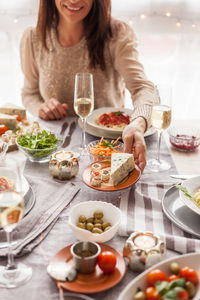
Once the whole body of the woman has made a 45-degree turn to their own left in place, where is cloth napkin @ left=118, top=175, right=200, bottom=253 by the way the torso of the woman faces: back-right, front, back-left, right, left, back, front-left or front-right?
front-right

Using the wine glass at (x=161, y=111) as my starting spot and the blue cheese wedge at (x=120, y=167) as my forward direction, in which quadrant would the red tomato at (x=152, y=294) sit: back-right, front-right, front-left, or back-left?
front-left

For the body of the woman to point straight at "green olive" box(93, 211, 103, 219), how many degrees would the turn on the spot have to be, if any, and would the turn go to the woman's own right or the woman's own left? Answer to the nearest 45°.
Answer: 0° — they already face it

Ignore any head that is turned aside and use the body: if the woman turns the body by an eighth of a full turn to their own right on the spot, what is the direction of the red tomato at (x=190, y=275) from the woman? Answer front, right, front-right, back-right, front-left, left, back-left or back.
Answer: front-left

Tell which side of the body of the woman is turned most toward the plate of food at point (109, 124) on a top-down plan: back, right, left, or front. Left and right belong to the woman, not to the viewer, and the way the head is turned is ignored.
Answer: front

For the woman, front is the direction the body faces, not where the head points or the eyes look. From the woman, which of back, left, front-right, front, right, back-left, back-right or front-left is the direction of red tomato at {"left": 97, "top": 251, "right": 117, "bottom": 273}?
front

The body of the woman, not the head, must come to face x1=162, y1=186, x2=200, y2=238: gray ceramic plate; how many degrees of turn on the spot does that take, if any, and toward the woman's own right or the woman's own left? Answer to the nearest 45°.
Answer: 0° — they already face it

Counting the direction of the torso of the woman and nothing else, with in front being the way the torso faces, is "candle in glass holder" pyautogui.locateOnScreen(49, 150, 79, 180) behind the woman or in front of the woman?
in front

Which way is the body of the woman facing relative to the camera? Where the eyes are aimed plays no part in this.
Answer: toward the camera

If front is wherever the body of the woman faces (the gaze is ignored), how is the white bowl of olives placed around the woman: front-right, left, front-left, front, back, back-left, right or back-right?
front

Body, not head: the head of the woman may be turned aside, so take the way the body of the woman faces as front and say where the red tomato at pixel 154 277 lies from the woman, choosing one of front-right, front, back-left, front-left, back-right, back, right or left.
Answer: front

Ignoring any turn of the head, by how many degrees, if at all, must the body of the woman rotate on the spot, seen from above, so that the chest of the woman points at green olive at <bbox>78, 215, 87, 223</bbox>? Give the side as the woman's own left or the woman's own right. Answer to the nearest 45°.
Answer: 0° — they already face it

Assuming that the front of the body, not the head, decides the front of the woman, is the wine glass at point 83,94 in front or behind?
in front

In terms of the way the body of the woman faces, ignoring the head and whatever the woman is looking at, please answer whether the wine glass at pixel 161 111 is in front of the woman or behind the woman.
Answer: in front
